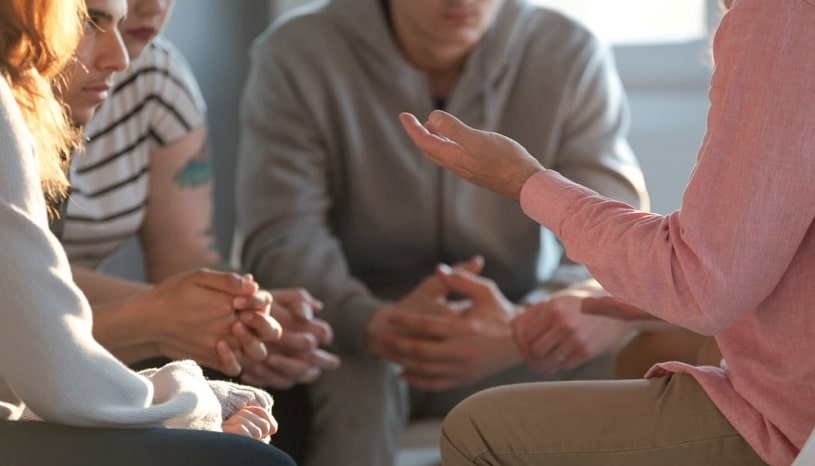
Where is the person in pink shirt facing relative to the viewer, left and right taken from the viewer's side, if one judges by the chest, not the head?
facing to the left of the viewer

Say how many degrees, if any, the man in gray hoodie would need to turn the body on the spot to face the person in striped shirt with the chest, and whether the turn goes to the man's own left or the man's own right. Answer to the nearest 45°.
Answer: approximately 45° to the man's own right

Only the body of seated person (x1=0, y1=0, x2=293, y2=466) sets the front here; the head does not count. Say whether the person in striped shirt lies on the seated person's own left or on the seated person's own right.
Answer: on the seated person's own left

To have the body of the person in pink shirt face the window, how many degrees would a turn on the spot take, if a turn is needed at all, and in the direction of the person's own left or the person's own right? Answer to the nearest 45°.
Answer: approximately 90° to the person's own right

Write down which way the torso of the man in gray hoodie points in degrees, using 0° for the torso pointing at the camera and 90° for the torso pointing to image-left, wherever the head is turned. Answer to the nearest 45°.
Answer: approximately 0°

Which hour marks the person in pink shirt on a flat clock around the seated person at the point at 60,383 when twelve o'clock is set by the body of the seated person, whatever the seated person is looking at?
The person in pink shirt is roughly at 12 o'clock from the seated person.

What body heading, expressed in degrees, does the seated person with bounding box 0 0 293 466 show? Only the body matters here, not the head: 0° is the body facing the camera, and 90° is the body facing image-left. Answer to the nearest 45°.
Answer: approximately 270°

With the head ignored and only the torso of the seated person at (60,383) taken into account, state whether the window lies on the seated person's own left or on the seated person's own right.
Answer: on the seated person's own left

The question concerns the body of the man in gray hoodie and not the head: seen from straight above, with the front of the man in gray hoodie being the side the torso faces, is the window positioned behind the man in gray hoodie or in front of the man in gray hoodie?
behind
